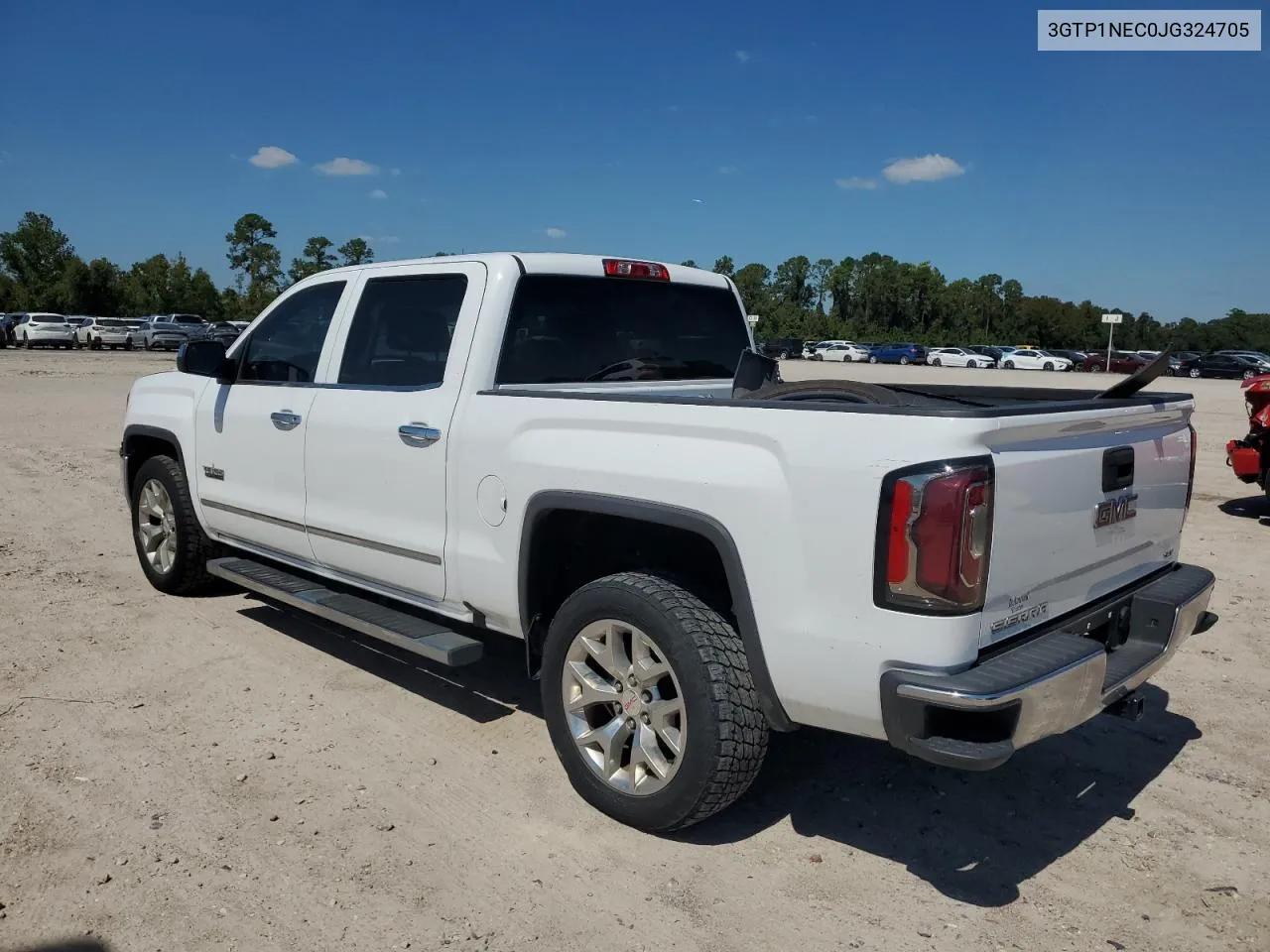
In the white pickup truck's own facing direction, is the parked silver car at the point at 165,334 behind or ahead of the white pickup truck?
ahead

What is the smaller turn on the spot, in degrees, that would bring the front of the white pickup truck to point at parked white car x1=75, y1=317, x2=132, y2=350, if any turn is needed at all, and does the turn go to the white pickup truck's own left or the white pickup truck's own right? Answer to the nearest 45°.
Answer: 0° — it already faces it

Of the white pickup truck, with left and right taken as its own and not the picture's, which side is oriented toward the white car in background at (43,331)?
front

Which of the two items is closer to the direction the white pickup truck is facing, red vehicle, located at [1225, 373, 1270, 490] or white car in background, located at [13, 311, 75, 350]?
the white car in background

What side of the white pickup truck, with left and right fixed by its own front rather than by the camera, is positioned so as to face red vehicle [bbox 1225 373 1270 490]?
right

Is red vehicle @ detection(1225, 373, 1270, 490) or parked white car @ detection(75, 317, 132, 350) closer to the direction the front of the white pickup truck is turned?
the parked white car

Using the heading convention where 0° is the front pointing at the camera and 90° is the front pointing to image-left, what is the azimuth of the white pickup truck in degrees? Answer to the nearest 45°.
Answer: approximately 135°

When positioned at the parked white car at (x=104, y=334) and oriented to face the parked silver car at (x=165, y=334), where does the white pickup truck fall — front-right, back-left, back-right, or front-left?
front-right
